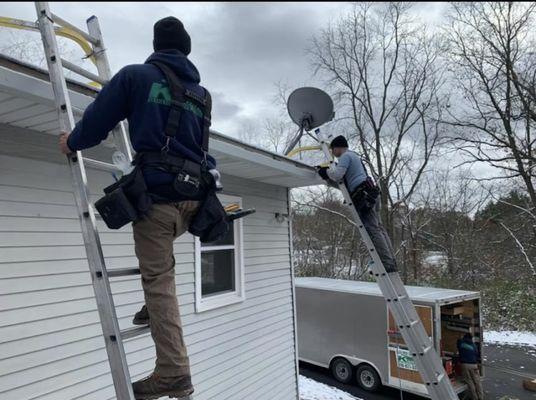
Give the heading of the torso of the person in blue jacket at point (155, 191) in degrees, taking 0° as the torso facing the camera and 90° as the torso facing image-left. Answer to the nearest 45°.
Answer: approximately 135°

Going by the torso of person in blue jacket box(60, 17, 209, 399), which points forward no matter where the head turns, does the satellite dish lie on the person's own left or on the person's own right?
on the person's own right

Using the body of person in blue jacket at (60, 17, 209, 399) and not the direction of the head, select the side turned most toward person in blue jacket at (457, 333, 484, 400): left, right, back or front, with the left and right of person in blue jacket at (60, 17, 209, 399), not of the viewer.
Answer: right

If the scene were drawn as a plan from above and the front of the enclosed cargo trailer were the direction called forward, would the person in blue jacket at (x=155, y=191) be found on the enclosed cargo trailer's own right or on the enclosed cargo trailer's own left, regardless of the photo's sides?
on the enclosed cargo trailer's own left

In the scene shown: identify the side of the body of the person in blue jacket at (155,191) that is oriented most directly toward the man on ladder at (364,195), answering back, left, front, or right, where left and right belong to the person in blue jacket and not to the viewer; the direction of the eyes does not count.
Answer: right

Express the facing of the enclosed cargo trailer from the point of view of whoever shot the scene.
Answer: facing away from the viewer and to the left of the viewer

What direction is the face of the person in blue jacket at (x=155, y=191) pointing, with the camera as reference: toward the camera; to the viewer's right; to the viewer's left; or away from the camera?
away from the camera
